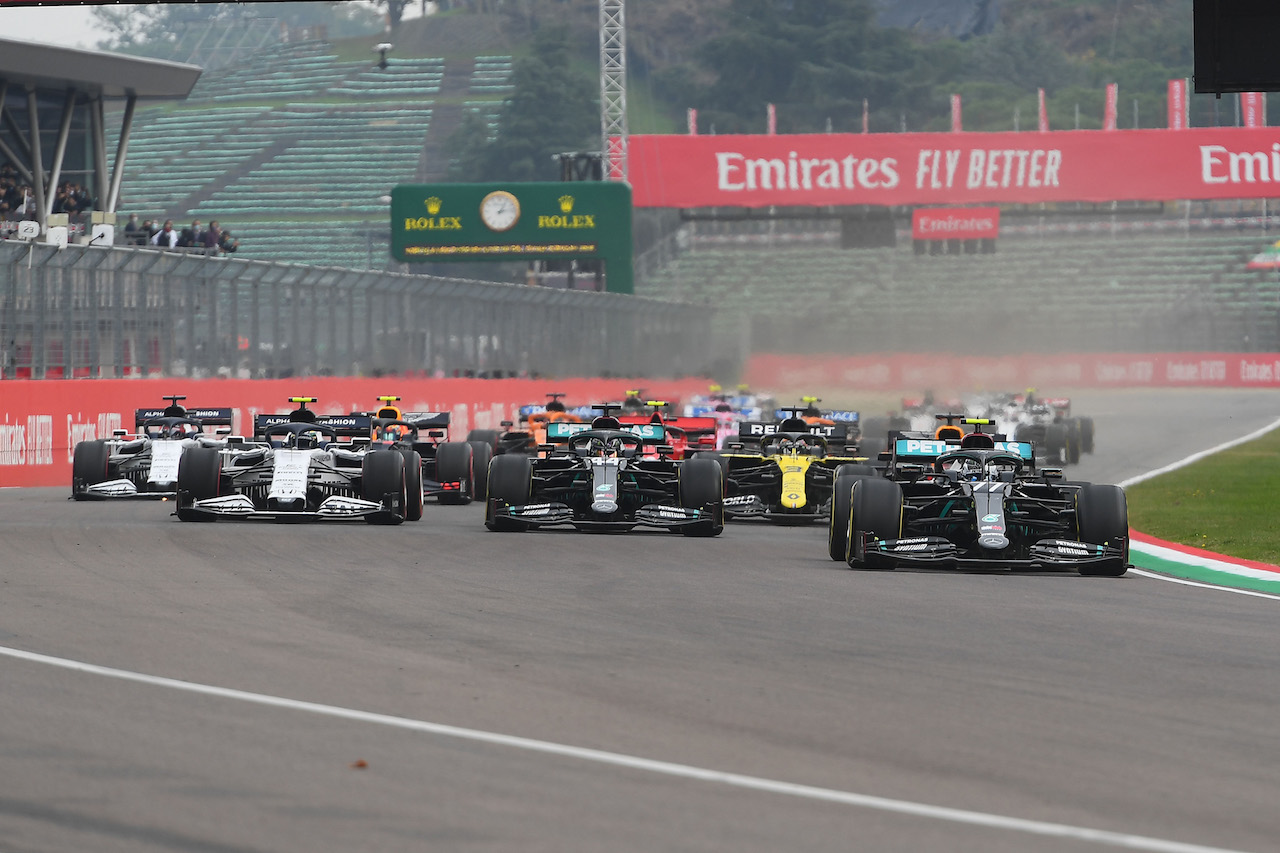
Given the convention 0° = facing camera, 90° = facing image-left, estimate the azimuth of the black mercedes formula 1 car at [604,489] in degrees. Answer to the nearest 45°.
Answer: approximately 0°

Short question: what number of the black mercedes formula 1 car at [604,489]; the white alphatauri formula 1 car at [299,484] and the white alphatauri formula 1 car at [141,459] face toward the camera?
3

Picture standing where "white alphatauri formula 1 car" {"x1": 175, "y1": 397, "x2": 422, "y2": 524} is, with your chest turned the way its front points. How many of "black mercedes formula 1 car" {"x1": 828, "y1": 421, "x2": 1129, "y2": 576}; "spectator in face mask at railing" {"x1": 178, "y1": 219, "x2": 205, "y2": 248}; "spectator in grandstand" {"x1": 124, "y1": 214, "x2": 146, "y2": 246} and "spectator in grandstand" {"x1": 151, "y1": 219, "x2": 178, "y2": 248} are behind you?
3

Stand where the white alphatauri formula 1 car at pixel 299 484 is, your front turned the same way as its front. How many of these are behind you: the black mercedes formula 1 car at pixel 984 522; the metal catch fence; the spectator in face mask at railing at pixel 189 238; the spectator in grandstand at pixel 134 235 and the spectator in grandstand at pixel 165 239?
4

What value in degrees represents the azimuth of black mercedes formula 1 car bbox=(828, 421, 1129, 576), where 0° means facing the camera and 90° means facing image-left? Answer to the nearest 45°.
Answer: approximately 0°

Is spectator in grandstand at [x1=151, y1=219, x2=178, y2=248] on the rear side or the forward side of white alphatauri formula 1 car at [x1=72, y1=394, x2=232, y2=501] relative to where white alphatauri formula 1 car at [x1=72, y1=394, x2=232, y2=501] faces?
on the rear side
